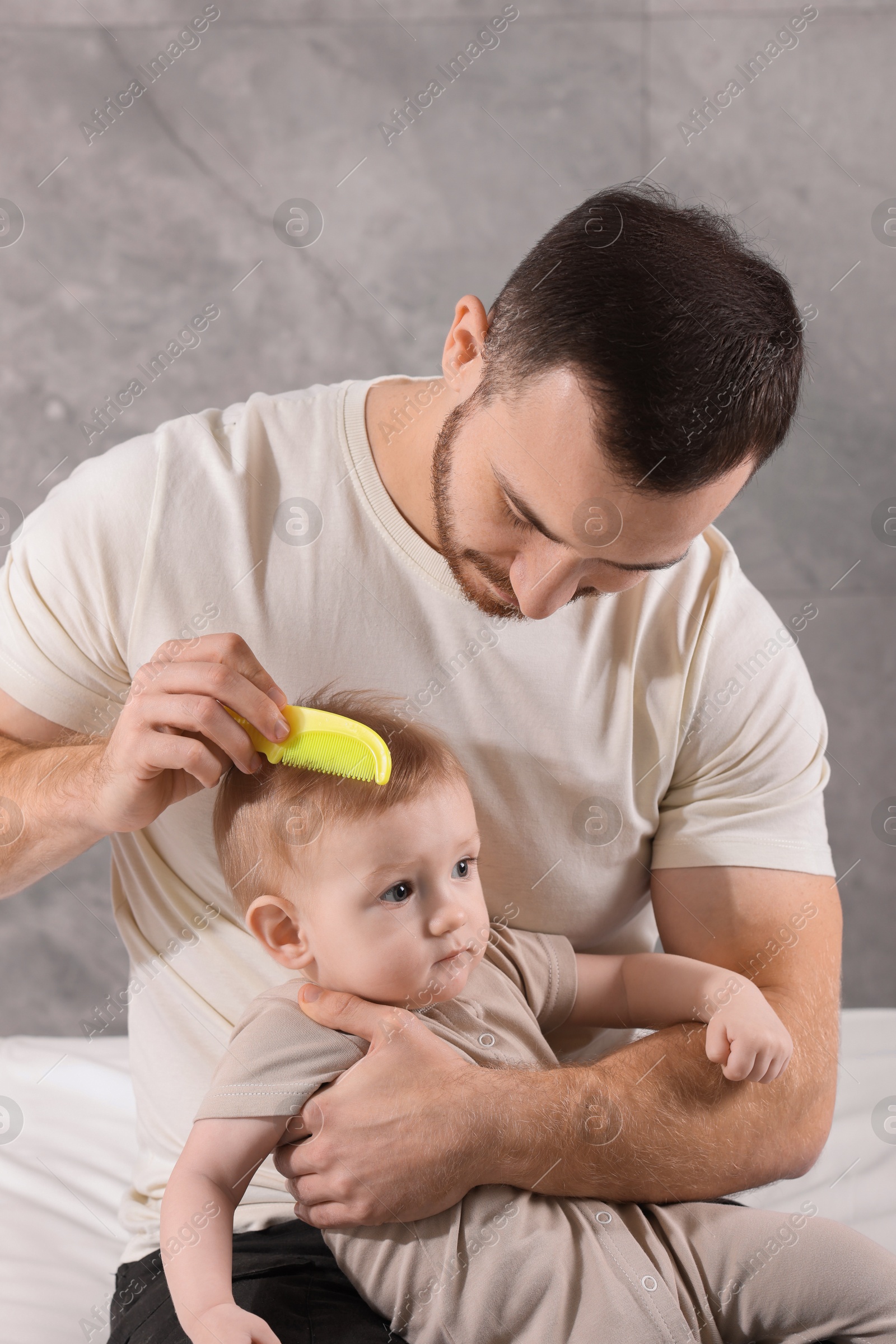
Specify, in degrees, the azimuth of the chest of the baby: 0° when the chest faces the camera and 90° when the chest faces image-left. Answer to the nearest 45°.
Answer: approximately 315°

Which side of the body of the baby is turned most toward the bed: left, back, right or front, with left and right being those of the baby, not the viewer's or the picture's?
back

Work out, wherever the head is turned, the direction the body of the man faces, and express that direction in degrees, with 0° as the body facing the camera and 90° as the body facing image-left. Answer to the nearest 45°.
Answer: approximately 0°
